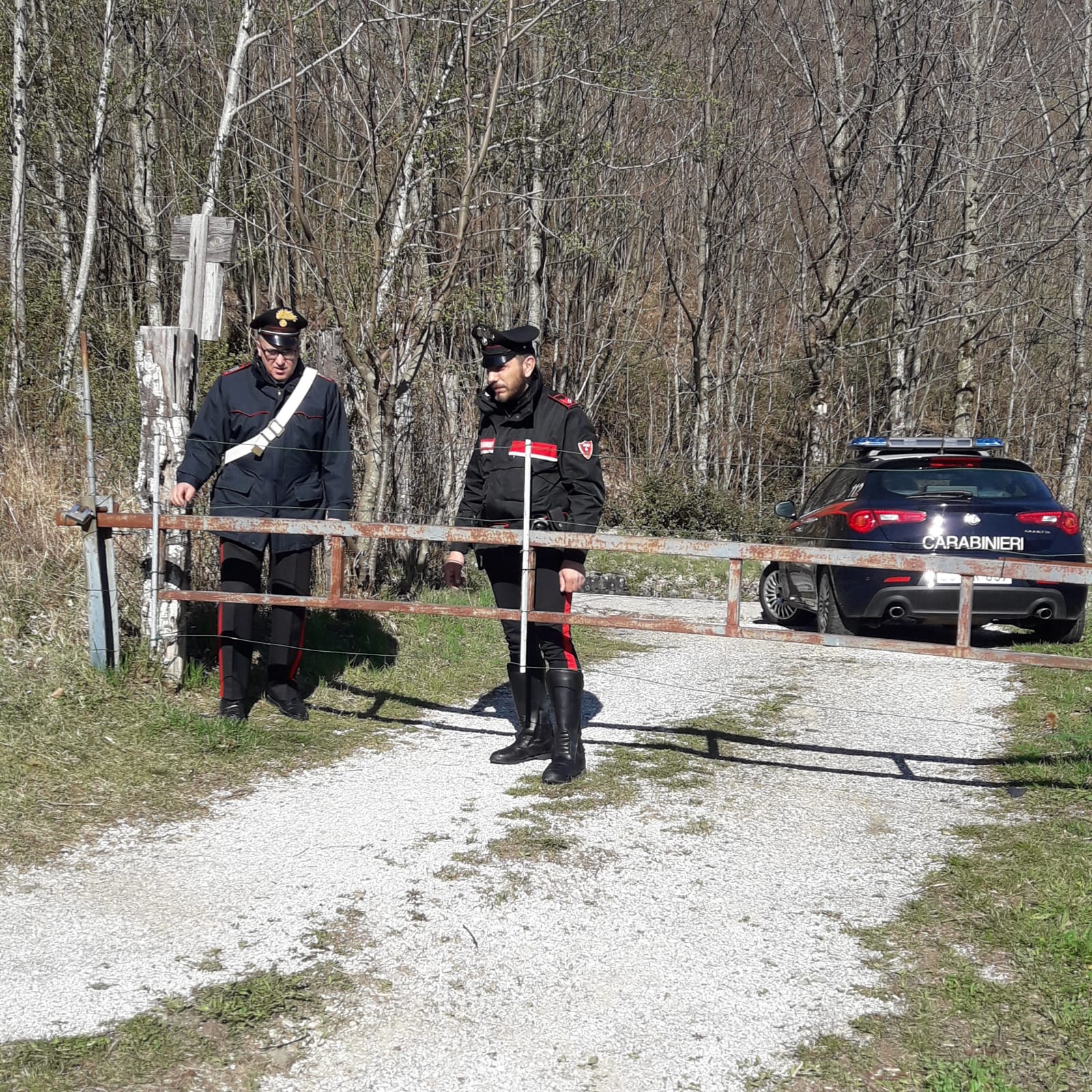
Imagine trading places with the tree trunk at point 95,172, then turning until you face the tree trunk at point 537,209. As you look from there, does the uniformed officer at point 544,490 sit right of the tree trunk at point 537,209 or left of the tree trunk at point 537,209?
right

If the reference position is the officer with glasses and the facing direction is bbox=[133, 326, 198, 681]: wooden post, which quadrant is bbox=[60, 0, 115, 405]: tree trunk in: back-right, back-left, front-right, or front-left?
front-right

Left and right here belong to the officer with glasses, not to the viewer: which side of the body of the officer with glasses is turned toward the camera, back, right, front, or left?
front

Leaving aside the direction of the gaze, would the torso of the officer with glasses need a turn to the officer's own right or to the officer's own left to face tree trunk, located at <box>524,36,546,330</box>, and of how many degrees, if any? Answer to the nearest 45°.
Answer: approximately 180°

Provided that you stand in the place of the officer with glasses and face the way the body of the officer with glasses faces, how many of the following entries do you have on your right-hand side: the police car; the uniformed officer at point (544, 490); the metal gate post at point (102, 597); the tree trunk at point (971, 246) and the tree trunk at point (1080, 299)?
1

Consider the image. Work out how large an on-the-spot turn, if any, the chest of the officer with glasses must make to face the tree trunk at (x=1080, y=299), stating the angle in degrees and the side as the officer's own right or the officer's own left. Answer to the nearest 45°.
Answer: approximately 135° to the officer's own left

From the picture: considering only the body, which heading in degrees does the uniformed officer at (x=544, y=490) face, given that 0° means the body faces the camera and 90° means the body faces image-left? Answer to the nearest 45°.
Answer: approximately 45°

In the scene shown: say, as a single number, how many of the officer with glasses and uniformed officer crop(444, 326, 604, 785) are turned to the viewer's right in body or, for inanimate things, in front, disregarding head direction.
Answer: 0

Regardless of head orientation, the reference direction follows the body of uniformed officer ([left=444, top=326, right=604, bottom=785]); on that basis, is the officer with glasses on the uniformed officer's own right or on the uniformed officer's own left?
on the uniformed officer's own right

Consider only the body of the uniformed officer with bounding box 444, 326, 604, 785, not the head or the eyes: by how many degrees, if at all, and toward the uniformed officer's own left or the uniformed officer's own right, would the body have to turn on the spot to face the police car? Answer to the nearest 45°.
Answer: approximately 180°

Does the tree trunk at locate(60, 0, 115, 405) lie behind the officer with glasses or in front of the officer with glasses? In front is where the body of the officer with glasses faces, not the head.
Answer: behind

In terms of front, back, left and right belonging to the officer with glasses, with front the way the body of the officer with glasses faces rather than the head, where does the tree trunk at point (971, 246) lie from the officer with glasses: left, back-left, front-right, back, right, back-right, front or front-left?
back-left

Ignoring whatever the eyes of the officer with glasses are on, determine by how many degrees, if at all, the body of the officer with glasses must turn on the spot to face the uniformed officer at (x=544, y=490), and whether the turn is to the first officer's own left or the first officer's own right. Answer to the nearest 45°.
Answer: approximately 45° to the first officer's own left
